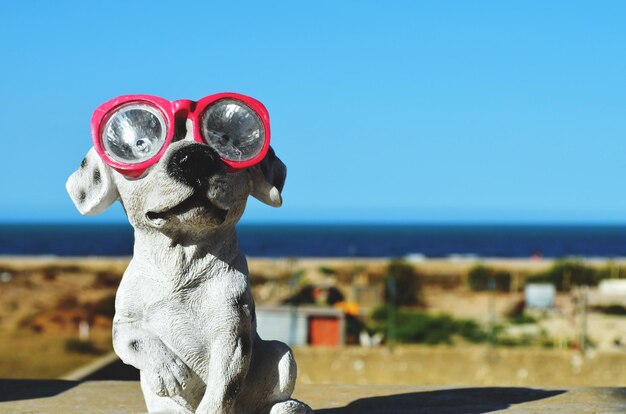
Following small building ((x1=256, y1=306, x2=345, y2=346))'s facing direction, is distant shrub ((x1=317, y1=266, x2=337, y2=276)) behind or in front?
behind

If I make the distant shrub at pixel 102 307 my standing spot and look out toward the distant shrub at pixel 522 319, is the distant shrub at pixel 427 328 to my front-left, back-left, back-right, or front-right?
front-right

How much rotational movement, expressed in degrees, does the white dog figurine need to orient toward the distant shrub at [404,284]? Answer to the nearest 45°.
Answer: approximately 180°

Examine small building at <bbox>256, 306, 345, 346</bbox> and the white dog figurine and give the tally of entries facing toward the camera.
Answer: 2

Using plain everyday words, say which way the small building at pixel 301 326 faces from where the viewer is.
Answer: facing the viewer

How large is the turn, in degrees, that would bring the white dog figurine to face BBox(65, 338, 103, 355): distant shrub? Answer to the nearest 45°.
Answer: approximately 180°

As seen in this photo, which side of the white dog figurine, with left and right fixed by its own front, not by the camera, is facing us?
front

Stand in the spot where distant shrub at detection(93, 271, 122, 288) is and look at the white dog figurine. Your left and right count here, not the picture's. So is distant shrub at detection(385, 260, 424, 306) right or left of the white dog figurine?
left

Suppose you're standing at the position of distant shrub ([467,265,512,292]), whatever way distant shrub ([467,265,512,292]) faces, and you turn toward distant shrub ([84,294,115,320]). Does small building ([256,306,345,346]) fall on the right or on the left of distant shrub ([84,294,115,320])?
left

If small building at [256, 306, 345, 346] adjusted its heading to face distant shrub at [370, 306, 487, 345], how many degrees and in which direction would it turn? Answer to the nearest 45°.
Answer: approximately 135° to its left

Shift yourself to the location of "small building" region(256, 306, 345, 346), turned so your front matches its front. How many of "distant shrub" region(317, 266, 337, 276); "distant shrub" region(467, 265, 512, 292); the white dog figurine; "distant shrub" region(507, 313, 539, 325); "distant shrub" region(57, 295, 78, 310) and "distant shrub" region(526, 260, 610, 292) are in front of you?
1

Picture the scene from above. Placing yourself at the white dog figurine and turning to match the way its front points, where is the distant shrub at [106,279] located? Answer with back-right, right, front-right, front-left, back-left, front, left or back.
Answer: back

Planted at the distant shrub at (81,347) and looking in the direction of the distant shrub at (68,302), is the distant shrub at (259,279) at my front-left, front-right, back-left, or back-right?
front-right

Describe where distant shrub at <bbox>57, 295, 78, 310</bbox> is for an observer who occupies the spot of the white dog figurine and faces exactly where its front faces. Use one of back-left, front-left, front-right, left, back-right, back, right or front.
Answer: back

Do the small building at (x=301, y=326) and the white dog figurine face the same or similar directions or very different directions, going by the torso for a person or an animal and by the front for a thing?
same or similar directions

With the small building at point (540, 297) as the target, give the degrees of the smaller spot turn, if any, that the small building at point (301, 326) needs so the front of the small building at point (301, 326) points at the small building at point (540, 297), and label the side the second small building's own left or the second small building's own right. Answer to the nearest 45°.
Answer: approximately 135° to the second small building's own left

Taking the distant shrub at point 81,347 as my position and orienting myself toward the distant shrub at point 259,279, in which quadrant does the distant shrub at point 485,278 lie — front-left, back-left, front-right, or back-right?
front-right

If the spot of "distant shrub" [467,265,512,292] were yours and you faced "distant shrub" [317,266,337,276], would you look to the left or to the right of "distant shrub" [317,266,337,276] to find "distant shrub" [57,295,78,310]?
left
